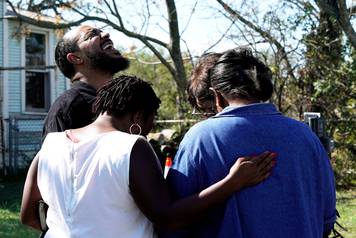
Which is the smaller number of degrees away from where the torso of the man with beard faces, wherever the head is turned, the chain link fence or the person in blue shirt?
the person in blue shirt

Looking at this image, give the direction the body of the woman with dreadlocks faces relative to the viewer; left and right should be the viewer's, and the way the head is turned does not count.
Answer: facing away from the viewer and to the right of the viewer

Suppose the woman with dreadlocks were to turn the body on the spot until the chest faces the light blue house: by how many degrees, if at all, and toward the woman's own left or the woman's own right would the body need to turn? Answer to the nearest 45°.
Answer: approximately 45° to the woman's own left

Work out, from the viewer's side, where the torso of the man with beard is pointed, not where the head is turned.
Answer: to the viewer's right

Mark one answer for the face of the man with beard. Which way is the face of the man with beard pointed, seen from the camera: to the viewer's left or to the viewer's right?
to the viewer's right
